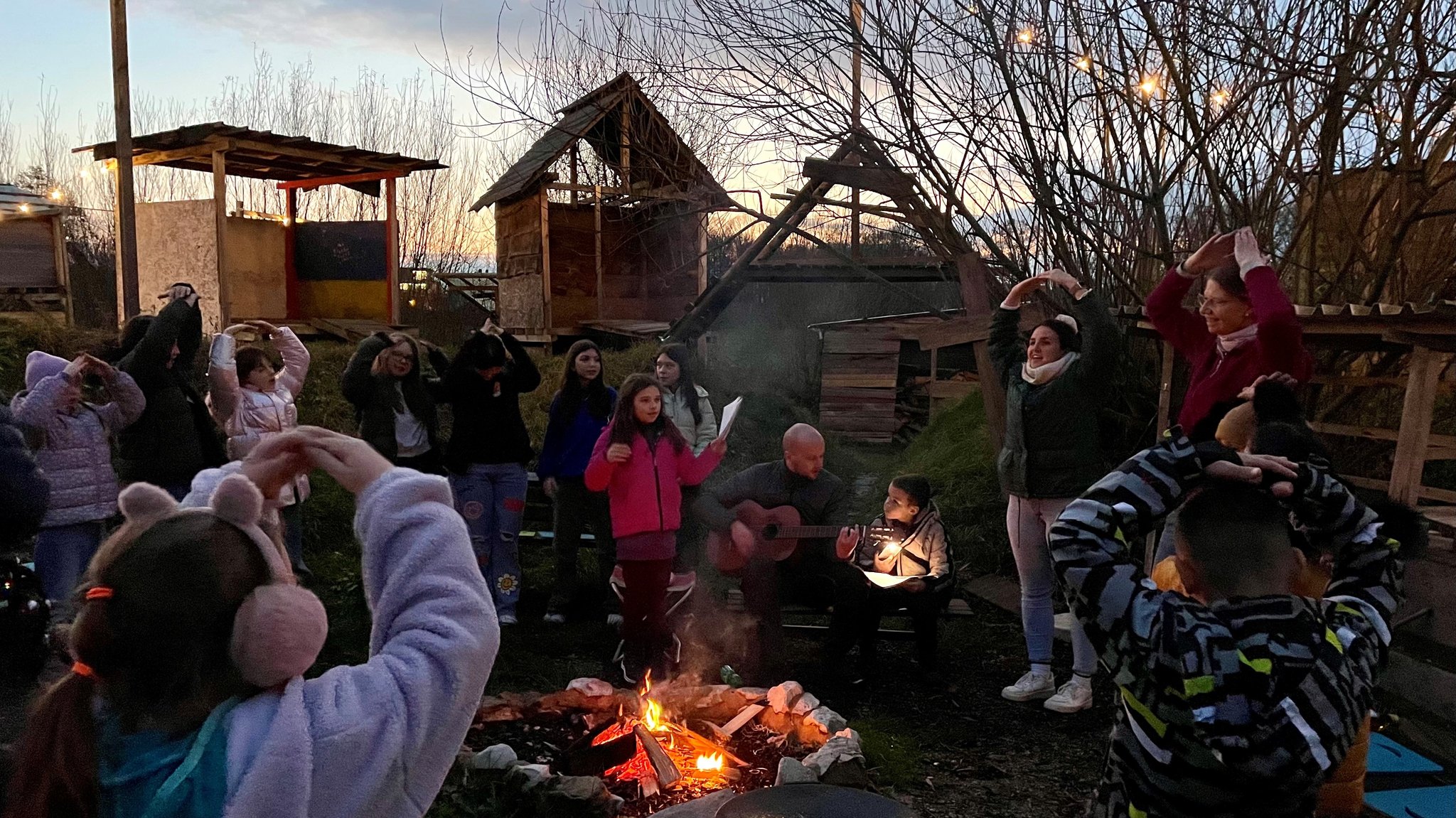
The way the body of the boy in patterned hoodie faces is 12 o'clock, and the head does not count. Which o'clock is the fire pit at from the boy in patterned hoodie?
The fire pit is roughly at 10 o'clock from the boy in patterned hoodie.

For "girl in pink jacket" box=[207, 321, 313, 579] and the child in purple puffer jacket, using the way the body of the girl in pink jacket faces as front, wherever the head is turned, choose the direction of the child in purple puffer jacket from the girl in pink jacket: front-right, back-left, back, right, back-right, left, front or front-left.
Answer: right

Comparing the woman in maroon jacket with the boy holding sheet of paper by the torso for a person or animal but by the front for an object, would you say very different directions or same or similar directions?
same or similar directions

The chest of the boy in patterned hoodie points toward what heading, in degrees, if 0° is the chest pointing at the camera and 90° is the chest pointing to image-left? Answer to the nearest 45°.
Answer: approximately 180°

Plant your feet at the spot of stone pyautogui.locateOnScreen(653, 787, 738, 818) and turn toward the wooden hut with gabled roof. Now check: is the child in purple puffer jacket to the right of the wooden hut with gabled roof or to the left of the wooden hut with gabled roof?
left

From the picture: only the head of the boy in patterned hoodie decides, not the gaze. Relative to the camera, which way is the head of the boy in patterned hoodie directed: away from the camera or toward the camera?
away from the camera

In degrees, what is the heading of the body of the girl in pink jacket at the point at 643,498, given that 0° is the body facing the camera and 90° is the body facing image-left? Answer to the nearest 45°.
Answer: approximately 315°

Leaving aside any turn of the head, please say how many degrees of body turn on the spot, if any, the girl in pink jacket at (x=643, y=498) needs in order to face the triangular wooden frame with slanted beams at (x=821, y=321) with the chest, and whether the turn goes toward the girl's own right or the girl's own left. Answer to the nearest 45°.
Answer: approximately 135° to the girl's own left

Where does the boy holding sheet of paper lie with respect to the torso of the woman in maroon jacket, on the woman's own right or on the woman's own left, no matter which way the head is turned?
on the woman's own right

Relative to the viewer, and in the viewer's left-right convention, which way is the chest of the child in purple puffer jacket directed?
facing the viewer and to the right of the viewer

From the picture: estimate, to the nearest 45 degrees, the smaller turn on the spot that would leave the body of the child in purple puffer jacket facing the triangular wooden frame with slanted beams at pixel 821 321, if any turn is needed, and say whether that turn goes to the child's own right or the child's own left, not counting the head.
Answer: approximately 90° to the child's own left

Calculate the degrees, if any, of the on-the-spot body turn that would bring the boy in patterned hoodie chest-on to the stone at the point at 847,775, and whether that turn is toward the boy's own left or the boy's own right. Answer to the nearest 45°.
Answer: approximately 45° to the boy's own left
